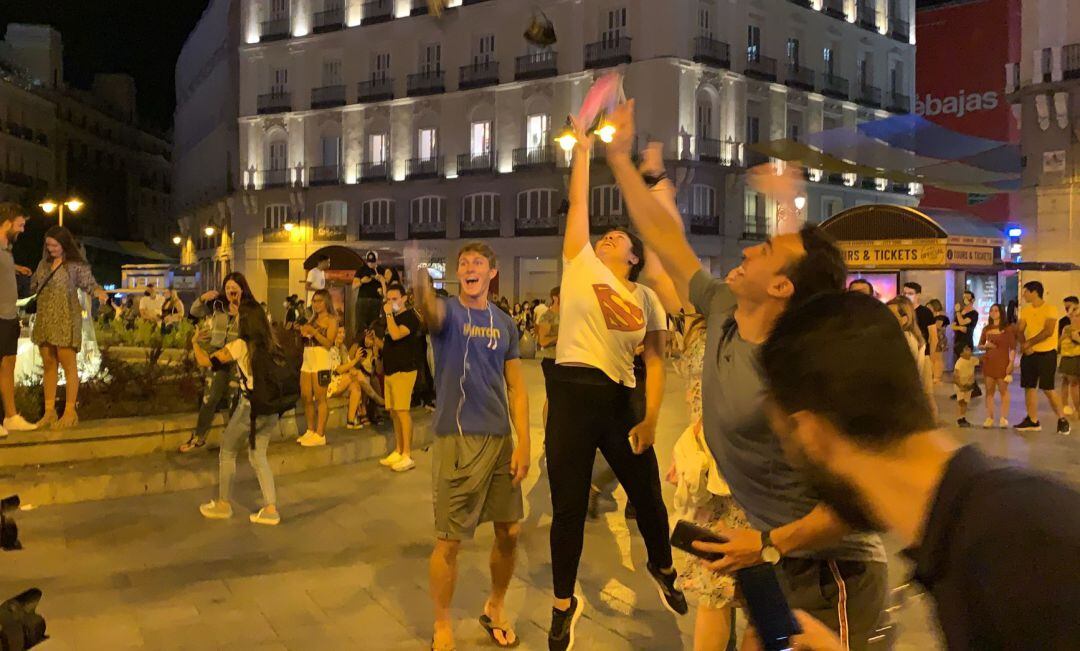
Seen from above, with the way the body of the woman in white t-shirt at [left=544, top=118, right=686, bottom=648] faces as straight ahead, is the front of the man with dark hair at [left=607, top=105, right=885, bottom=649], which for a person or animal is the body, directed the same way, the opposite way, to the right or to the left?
to the right

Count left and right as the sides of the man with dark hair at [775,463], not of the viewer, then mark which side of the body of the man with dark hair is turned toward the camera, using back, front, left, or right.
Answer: left

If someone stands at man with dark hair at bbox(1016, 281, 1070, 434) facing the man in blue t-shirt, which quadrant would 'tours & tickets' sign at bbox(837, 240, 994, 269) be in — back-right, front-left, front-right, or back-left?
back-right

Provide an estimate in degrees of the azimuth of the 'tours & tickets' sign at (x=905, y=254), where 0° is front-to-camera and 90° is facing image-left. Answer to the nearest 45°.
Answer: approximately 0°

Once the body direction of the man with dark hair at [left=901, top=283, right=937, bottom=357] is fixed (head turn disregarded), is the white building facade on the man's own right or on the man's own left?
on the man's own right

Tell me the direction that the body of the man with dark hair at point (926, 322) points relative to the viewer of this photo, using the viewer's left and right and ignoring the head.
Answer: facing the viewer and to the left of the viewer

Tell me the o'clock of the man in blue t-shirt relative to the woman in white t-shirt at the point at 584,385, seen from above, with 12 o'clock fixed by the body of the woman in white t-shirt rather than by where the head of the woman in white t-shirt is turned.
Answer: The man in blue t-shirt is roughly at 3 o'clock from the woman in white t-shirt.

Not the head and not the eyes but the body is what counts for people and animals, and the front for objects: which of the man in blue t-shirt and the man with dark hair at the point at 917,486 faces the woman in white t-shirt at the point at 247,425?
the man with dark hair

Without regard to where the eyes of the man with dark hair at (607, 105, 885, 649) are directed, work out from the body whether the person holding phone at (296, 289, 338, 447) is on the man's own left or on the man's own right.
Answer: on the man's own right

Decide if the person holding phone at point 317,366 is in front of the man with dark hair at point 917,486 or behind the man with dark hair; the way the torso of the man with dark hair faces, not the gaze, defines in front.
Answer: in front

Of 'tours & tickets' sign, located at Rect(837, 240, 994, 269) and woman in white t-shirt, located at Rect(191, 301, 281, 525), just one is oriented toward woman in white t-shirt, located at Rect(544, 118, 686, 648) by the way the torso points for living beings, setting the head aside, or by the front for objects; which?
the 'tours & tickets' sign

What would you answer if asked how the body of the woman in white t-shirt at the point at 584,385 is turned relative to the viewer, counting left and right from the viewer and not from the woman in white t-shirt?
facing the viewer

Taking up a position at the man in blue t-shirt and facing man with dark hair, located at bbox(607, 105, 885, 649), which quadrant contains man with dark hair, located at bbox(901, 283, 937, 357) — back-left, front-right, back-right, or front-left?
back-left

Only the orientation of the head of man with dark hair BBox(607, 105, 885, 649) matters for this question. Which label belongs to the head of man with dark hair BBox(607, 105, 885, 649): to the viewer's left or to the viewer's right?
to the viewer's left
